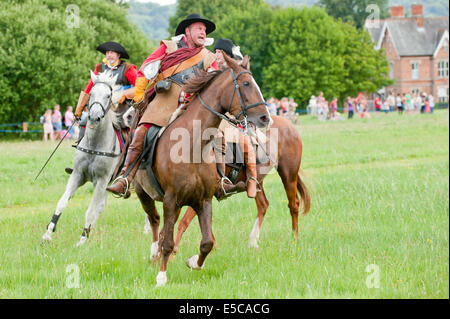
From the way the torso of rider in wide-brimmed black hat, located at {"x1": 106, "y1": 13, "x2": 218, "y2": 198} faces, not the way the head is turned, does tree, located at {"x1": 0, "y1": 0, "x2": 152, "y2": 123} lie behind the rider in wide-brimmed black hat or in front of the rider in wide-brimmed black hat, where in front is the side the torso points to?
behind

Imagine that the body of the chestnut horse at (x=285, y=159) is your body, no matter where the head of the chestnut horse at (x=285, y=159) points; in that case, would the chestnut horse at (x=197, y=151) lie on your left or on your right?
on your left

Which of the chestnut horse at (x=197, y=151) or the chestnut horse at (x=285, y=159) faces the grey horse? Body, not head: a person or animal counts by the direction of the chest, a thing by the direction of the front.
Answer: the chestnut horse at (x=285, y=159)

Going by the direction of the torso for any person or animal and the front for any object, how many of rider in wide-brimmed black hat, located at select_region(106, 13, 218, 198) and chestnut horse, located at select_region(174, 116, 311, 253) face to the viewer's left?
1

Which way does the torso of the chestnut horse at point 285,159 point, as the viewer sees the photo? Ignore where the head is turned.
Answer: to the viewer's left

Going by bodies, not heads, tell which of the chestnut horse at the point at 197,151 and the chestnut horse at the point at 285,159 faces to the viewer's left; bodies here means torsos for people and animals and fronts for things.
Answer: the chestnut horse at the point at 285,159

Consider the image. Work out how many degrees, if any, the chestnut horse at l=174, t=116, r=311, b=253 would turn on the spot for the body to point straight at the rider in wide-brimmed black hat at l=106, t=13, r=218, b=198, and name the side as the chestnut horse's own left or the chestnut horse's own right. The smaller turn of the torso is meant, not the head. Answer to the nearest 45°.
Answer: approximately 45° to the chestnut horse's own left

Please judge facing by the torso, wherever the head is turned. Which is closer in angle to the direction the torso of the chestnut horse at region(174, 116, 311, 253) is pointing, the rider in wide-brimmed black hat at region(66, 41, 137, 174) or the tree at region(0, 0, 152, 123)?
the rider in wide-brimmed black hat

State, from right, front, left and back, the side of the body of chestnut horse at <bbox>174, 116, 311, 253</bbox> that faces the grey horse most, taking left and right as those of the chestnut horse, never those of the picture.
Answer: front

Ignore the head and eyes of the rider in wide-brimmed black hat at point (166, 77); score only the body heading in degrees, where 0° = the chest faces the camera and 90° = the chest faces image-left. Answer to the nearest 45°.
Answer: approximately 315°

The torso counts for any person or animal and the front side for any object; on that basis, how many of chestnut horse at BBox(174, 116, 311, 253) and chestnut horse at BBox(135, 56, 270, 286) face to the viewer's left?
1
